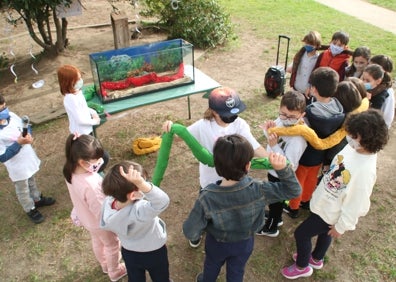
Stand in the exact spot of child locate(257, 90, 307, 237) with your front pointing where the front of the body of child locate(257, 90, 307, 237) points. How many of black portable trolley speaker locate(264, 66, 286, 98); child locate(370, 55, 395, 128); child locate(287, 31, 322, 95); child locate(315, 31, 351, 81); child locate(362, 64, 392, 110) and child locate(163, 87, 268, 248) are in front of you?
1

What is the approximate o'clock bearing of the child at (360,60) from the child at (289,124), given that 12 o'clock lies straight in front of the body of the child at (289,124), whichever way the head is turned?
the child at (360,60) is roughly at 5 o'clock from the child at (289,124).

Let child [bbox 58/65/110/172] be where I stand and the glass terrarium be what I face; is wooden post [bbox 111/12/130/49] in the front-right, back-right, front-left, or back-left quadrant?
front-left

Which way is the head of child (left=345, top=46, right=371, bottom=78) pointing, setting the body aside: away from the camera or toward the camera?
toward the camera

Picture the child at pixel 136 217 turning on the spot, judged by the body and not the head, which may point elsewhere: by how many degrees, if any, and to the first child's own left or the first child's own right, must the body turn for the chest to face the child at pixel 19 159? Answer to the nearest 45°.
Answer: approximately 90° to the first child's own left

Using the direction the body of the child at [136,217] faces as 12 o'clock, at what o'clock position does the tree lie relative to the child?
The tree is roughly at 10 o'clock from the child.

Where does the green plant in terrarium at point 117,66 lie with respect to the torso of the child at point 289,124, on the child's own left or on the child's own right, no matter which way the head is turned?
on the child's own right

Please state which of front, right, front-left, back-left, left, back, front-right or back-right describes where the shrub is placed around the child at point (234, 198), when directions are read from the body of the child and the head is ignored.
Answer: front

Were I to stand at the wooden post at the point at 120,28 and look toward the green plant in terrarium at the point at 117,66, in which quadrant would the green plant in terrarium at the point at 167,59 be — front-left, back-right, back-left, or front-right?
front-left

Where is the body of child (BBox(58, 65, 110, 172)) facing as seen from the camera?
to the viewer's right

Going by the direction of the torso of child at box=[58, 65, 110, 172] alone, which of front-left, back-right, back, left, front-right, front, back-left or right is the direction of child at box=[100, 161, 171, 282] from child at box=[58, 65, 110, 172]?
right

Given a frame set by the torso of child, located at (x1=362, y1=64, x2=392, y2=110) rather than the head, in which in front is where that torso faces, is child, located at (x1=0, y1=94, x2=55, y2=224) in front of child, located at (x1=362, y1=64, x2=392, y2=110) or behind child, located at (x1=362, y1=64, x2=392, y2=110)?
in front

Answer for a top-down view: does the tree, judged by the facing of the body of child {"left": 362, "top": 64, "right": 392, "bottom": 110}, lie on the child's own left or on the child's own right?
on the child's own right

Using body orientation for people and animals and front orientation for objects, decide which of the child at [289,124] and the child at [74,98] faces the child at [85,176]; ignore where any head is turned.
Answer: the child at [289,124]

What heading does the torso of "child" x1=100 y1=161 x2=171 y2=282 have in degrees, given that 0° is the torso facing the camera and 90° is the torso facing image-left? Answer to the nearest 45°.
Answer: approximately 225°

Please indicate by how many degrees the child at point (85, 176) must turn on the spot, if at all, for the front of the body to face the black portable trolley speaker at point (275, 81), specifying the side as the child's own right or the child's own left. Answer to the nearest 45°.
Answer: approximately 45° to the child's own left

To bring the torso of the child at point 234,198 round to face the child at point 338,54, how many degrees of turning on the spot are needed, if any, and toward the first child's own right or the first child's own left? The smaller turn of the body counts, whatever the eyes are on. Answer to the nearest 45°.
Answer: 0° — they already face them

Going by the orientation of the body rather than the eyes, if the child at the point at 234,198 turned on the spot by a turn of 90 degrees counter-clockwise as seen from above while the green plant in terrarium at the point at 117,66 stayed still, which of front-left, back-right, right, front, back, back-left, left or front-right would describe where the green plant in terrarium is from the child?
front-right

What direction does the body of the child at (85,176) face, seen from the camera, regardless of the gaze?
to the viewer's right

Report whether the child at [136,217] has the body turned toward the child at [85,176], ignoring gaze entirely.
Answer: no
